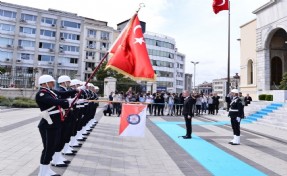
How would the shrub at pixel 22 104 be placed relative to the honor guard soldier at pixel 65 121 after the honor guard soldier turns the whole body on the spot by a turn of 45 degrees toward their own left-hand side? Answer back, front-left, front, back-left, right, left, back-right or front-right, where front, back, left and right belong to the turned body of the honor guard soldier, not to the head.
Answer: front-left

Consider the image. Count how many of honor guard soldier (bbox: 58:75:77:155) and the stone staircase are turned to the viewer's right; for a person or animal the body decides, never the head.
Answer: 1

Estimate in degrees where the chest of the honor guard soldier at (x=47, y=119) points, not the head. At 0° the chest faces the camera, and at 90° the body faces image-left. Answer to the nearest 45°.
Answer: approximately 270°

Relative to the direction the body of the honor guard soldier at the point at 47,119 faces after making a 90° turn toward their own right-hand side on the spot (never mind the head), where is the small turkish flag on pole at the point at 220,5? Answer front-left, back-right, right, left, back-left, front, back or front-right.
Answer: back-left

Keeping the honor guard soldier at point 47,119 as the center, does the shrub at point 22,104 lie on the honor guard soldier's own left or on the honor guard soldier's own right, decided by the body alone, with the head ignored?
on the honor guard soldier's own left

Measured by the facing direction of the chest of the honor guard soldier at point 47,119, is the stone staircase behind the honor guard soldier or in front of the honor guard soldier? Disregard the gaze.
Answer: in front

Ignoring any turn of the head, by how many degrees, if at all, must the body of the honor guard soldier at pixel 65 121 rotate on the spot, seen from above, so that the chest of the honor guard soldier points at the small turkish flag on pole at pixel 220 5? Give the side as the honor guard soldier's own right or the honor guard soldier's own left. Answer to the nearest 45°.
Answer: approximately 45° to the honor guard soldier's own left

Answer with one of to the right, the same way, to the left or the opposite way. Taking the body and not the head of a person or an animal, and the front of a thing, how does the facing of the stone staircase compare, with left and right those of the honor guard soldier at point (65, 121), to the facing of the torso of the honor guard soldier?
the opposite way

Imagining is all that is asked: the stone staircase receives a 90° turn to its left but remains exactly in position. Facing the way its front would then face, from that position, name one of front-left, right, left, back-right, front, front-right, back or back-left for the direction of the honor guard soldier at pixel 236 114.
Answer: front-right

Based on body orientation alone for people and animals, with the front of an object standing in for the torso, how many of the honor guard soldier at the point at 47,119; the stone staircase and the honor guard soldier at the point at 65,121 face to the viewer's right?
2

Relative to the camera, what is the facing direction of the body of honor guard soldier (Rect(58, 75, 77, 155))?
to the viewer's right

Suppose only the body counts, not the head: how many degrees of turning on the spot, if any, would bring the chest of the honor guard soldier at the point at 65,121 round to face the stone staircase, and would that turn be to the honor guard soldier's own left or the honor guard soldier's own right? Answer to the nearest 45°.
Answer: approximately 45° to the honor guard soldier's own left

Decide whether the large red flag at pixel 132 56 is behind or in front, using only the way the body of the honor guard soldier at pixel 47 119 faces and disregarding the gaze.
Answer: in front

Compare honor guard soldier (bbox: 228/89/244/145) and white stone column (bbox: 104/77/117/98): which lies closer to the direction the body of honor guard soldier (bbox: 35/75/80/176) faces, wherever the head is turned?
the honor guard soldier

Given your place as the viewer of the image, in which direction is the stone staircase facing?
facing the viewer and to the left of the viewer
